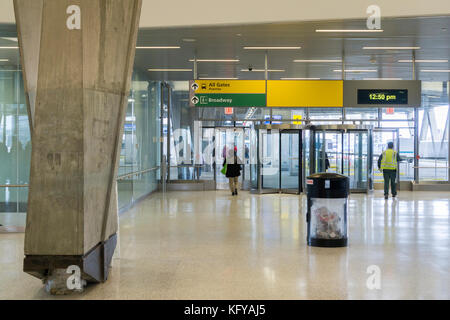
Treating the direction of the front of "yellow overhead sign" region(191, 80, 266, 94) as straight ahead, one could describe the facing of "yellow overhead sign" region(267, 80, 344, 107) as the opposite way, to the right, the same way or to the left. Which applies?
the same way

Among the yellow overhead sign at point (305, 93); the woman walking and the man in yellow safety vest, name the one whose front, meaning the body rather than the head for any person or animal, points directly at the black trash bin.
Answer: the yellow overhead sign

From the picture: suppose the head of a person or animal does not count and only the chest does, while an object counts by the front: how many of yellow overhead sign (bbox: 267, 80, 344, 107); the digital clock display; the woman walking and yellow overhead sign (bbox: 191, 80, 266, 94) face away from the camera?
1

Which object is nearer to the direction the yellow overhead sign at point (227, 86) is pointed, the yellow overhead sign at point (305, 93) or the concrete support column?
the concrete support column

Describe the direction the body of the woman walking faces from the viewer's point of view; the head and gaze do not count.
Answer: away from the camera

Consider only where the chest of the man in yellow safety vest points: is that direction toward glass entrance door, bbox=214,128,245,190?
no

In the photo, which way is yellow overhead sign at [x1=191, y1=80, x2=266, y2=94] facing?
toward the camera

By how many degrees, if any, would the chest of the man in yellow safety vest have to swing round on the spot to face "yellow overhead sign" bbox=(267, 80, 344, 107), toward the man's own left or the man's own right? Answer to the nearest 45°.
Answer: approximately 135° to the man's own left

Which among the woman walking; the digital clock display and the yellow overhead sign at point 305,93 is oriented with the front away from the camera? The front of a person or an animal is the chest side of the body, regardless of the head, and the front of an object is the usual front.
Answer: the woman walking

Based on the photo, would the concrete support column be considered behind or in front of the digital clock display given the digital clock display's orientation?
in front

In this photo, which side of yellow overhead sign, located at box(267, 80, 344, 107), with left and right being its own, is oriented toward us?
front

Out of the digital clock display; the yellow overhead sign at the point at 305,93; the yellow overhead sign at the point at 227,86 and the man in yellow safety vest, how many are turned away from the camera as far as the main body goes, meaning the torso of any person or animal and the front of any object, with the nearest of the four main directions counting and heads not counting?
1

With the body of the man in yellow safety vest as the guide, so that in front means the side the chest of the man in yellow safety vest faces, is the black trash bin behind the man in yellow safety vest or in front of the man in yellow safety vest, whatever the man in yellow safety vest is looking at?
behind

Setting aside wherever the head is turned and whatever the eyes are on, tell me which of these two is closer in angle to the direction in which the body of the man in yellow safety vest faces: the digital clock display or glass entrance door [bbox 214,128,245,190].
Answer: the glass entrance door

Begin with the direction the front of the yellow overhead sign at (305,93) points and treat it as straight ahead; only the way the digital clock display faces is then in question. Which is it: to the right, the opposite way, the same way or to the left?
the same way

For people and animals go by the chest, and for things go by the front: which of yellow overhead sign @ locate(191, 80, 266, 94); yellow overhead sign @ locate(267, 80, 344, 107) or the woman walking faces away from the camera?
the woman walking

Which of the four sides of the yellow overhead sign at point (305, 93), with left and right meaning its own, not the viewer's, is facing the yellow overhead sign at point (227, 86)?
right
